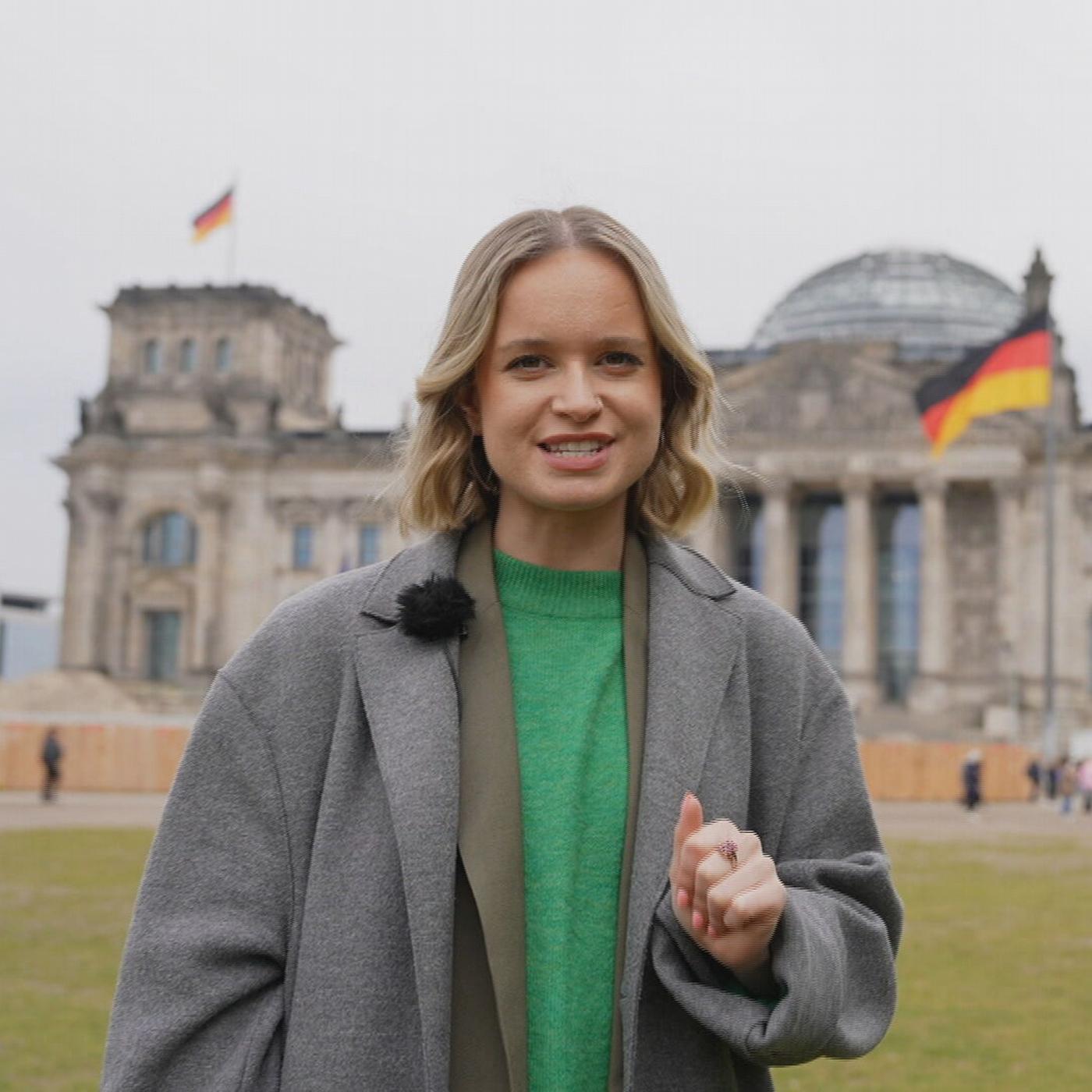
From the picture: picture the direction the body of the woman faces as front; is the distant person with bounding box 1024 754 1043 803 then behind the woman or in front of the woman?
behind

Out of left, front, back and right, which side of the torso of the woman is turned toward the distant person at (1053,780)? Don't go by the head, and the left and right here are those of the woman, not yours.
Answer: back

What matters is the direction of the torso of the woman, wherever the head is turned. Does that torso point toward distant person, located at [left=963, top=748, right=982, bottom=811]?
no

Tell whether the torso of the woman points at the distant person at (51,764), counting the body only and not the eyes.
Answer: no

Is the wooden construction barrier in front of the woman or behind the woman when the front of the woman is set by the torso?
behind

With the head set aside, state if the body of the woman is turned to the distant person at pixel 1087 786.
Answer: no

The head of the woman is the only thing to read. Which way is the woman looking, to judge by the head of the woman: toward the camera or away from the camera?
toward the camera

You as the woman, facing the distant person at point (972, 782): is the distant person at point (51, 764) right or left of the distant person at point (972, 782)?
left

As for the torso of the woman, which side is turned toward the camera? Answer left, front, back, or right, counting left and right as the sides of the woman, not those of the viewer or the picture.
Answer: front

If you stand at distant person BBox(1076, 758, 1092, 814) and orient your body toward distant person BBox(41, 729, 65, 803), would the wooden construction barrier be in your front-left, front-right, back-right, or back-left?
front-right

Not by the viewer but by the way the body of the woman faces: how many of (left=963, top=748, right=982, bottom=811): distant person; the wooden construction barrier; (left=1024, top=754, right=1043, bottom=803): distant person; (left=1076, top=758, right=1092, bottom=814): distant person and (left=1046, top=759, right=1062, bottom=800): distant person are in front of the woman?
0
